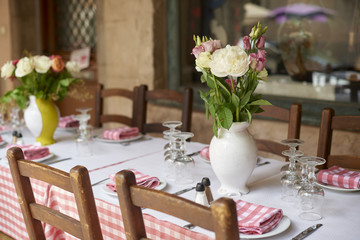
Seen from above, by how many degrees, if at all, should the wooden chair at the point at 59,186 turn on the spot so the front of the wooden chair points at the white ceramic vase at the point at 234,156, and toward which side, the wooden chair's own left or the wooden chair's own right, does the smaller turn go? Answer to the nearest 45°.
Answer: approximately 45° to the wooden chair's own right

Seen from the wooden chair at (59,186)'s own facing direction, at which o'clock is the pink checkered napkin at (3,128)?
The pink checkered napkin is roughly at 10 o'clock from the wooden chair.

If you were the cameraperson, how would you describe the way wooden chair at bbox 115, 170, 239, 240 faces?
facing away from the viewer and to the right of the viewer

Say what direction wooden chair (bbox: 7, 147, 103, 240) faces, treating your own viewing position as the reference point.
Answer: facing away from the viewer and to the right of the viewer

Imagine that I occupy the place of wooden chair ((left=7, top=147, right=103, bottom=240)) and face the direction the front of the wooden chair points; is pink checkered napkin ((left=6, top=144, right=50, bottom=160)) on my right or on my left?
on my left

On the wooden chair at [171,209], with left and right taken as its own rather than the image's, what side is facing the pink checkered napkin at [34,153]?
left

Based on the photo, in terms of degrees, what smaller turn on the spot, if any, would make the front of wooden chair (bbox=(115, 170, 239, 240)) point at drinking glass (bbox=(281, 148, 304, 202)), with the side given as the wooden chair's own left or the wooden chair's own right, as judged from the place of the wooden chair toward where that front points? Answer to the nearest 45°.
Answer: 0° — it already faces it
